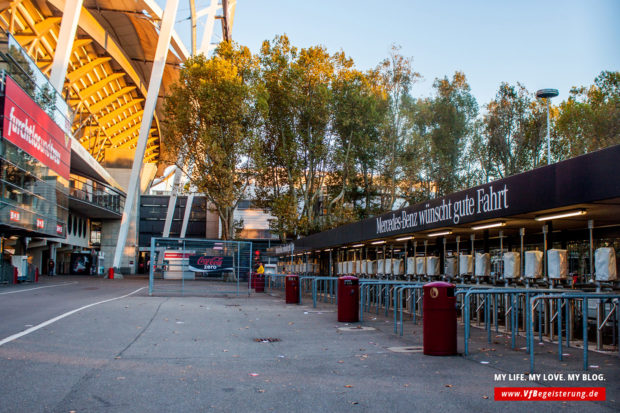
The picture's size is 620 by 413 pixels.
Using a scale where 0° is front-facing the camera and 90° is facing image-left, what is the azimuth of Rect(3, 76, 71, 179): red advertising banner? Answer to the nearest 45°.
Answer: approximately 315°

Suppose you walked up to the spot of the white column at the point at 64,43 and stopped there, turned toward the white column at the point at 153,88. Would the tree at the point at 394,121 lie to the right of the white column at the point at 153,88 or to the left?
right

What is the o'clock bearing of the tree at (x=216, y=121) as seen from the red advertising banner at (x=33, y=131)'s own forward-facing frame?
The tree is roughly at 10 o'clock from the red advertising banner.

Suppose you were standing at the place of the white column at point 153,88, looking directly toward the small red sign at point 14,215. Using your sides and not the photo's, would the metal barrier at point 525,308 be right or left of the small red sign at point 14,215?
left

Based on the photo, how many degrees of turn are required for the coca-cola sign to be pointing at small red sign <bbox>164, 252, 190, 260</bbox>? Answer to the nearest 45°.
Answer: approximately 90° to its right

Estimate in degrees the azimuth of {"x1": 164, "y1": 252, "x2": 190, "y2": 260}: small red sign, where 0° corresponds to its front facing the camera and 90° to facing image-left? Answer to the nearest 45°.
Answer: approximately 0°

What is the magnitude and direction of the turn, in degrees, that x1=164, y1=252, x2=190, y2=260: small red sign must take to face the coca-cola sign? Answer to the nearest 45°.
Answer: approximately 90° to its left

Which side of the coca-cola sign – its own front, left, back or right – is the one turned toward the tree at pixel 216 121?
back

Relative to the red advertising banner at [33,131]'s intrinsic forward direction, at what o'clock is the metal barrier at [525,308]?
The metal barrier is roughly at 1 o'clock from the red advertising banner.

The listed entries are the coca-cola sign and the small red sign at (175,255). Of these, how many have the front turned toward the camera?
2

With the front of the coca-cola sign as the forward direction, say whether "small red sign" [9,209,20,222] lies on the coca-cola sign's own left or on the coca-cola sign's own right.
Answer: on the coca-cola sign's own right
